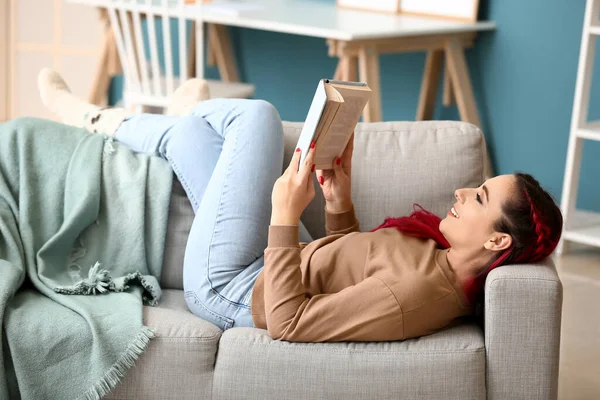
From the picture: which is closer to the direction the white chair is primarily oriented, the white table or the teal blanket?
the white table

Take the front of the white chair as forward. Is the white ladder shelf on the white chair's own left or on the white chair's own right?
on the white chair's own right

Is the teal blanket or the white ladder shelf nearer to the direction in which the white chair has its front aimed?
the white ladder shelf

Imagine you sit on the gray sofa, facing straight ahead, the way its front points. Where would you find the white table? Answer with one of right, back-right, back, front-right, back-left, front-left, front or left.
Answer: back

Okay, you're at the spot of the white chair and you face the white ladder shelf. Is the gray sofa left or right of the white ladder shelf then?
right

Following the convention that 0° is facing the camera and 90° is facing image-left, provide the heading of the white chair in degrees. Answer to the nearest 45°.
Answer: approximately 225°

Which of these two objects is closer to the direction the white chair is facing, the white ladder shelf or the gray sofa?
the white ladder shelf

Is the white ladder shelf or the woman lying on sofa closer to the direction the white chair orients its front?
the white ladder shelf

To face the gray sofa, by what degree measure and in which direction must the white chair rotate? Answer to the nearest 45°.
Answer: approximately 135° to its right

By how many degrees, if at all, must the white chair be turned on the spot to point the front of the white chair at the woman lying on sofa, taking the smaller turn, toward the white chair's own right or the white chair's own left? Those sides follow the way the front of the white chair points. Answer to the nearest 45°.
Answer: approximately 135° to the white chair's own right

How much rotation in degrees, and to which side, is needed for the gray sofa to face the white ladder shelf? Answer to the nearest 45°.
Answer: approximately 135° to its left

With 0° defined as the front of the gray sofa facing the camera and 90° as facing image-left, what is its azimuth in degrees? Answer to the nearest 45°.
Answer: approximately 0°

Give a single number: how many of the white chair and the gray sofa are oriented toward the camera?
1
